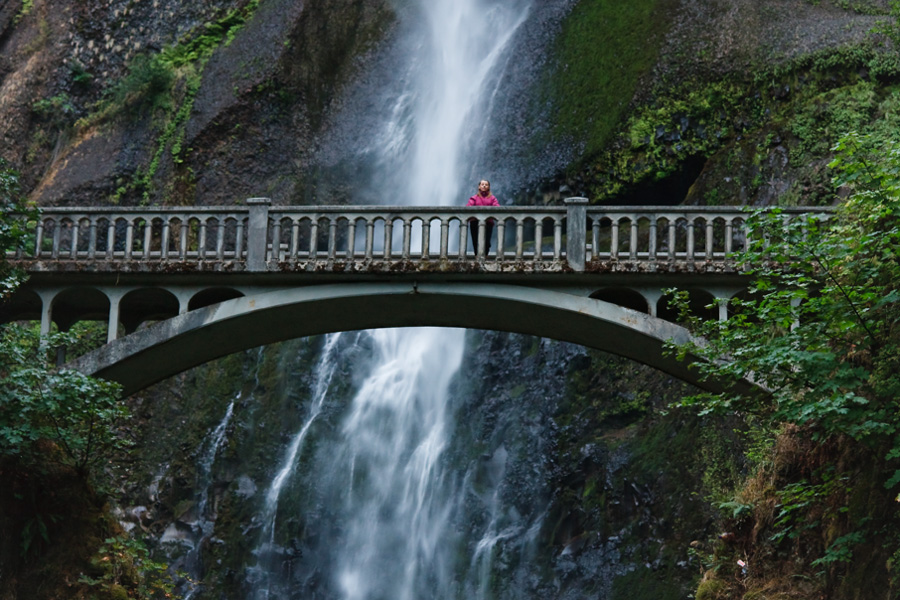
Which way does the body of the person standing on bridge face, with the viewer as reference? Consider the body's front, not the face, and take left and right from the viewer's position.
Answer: facing the viewer
